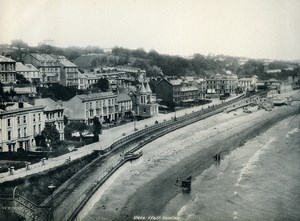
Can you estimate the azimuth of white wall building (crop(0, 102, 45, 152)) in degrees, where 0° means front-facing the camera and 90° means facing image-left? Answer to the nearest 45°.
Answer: approximately 315°

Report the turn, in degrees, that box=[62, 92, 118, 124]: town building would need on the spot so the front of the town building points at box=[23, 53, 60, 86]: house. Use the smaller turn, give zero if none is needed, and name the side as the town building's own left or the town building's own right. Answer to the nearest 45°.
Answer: approximately 135° to the town building's own right

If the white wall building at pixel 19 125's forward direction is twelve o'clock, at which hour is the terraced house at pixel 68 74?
The terraced house is roughly at 8 o'clock from the white wall building.

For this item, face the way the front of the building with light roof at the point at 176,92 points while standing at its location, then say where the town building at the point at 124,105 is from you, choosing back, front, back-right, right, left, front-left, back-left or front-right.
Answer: right

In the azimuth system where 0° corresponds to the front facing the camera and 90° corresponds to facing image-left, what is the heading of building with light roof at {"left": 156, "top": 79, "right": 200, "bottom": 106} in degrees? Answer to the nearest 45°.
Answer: approximately 315°
